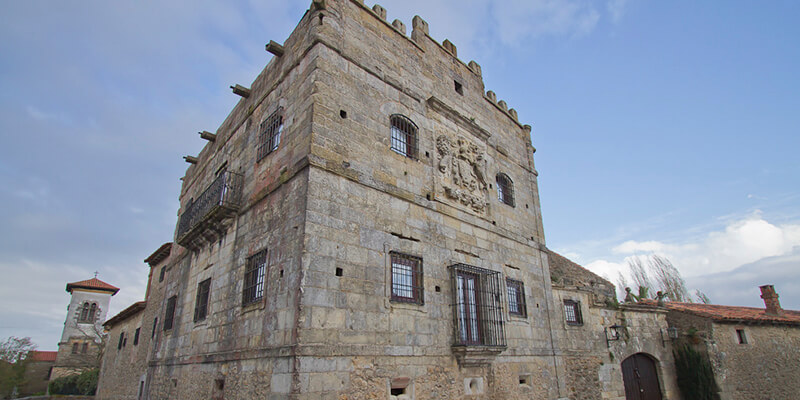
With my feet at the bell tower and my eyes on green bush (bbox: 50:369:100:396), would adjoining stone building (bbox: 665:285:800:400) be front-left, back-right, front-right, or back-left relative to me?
front-left

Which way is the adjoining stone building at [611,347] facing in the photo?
toward the camera

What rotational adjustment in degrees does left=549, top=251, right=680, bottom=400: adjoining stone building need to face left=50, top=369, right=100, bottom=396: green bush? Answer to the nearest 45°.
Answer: approximately 90° to its right

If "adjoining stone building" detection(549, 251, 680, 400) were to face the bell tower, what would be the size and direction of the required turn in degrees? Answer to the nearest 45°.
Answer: approximately 90° to its right

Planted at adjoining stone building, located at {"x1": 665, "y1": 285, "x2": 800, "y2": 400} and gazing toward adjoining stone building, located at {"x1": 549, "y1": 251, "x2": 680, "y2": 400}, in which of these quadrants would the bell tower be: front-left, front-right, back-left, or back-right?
front-right

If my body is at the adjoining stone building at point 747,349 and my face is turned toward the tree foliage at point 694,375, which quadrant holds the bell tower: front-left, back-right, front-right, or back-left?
front-right

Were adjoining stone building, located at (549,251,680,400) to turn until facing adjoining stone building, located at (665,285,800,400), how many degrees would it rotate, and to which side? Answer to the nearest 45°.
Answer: approximately 135° to its left
